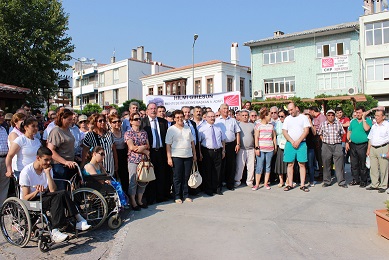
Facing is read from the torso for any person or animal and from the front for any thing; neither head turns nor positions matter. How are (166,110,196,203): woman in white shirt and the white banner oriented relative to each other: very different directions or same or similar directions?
same or similar directions

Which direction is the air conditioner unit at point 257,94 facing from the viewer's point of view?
toward the camera

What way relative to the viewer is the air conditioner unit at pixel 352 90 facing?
toward the camera

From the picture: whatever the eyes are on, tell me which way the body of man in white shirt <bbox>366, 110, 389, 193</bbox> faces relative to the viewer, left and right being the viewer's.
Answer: facing the viewer and to the left of the viewer

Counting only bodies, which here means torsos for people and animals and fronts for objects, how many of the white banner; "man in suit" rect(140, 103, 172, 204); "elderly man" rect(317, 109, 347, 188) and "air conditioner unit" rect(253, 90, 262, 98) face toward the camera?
4

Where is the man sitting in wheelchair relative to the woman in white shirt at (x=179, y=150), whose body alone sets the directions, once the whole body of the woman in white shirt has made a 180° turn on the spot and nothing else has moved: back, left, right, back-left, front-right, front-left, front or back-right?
back-left

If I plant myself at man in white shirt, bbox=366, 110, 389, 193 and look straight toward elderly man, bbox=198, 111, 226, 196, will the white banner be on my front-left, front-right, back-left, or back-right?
front-right

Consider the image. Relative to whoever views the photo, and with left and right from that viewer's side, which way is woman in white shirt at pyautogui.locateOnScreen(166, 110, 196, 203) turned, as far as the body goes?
facing the viewer

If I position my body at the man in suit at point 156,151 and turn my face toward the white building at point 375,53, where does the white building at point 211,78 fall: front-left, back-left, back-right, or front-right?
front-left

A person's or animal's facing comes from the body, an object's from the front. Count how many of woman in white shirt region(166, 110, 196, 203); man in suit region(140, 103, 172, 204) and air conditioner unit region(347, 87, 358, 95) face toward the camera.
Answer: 3

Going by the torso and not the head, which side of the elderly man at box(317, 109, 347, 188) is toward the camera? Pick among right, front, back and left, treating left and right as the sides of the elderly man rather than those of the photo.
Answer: front

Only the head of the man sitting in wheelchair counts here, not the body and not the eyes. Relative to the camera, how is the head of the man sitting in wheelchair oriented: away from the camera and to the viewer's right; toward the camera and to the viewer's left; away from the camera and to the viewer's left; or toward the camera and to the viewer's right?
toward the camera and to the viewer's right

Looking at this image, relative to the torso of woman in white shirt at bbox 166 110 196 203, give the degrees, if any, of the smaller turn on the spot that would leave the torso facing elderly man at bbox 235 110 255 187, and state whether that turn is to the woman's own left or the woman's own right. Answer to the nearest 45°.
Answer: approximately 135° to the woman's own left

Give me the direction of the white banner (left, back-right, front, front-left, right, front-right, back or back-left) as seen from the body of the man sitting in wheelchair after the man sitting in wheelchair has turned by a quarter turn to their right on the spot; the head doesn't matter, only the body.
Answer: back

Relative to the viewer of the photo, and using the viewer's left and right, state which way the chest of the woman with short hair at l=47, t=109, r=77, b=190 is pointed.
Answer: facing the viewer and to the right of the viewer

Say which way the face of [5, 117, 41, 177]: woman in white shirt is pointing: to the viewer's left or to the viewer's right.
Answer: to the viewer's right
